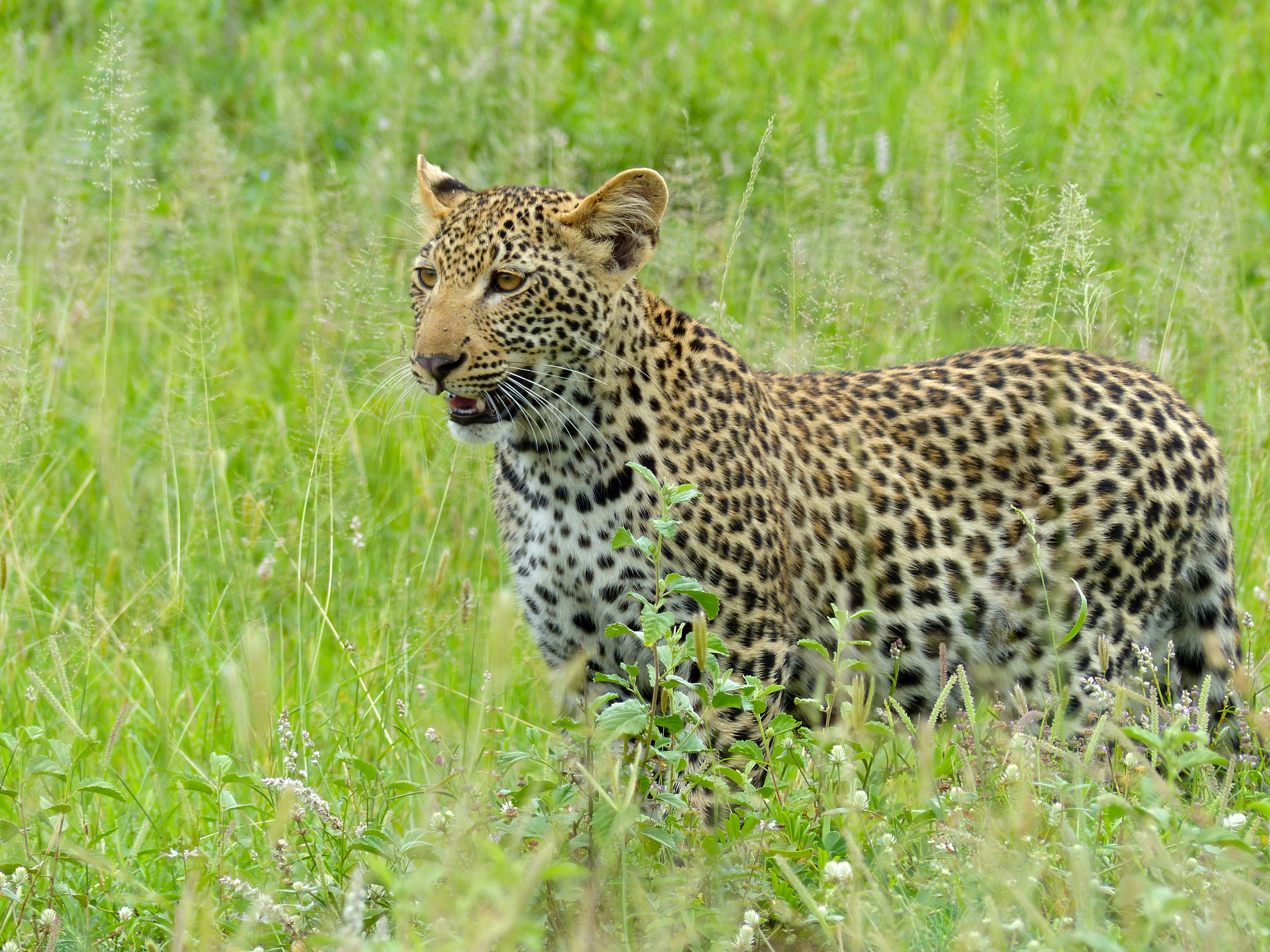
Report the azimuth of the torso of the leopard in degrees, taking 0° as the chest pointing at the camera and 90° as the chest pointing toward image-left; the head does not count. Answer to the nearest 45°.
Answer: approximately 45°

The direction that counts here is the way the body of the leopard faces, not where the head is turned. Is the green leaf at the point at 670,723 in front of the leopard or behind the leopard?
in front

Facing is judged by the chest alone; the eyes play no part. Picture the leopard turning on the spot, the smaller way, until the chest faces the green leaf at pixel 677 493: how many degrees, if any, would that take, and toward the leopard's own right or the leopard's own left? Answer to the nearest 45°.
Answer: approximately 45° to the leopard's own left

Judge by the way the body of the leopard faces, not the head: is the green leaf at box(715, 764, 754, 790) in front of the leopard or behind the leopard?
in front

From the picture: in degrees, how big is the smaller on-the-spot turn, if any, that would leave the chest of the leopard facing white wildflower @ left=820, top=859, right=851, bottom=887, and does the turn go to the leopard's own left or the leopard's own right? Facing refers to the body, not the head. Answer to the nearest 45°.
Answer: approximately 45° to the leopard's own left

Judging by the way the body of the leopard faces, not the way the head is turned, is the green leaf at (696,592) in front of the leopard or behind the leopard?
in front

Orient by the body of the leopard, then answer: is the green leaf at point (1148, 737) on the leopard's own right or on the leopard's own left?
on the leopard's own left

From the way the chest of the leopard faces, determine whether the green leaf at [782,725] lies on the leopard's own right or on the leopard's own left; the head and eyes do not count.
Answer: on the leopard's own left
